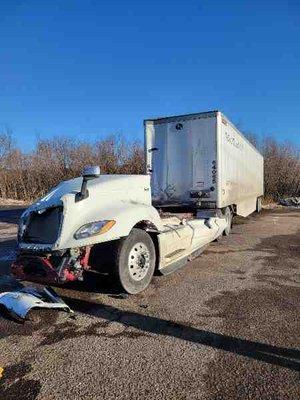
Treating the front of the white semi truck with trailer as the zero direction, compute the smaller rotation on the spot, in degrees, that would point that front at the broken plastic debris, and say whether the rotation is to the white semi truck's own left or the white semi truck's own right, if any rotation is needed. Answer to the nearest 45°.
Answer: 0° — it already faces it

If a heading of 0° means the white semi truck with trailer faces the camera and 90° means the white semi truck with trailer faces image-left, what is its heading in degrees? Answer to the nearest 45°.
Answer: approximately 45°

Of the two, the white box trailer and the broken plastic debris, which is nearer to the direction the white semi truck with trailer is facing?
the broken plastic debris
